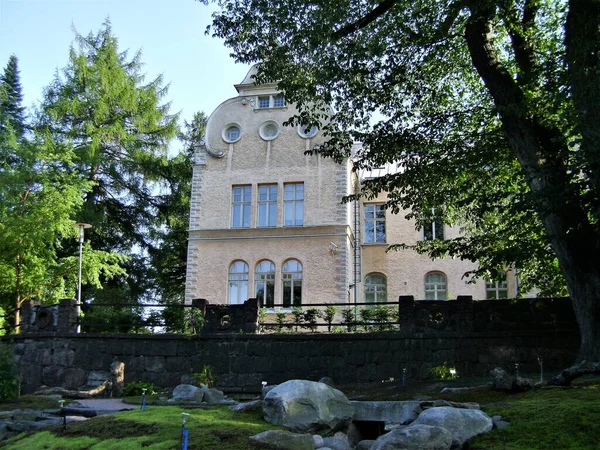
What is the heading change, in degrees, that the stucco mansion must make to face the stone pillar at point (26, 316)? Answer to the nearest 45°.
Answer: approximately 45° to its right

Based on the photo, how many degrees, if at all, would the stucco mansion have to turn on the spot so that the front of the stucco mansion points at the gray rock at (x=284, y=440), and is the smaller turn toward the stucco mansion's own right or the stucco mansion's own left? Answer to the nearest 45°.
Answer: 0° — it already faces it

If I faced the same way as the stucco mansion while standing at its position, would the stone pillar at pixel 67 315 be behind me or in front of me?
in front

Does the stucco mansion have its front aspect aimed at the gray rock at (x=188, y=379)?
yes

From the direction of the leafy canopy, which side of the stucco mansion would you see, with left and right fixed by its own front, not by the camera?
front

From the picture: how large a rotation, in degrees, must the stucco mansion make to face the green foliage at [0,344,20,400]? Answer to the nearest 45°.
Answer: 0° — it already faces it

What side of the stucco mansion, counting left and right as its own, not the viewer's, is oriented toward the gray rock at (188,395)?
front

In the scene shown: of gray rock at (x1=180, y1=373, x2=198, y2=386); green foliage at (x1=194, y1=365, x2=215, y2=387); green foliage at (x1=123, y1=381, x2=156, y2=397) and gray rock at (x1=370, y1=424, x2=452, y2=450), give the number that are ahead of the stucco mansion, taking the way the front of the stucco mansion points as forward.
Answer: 4

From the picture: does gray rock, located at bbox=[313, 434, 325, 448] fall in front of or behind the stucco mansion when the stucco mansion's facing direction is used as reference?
in front

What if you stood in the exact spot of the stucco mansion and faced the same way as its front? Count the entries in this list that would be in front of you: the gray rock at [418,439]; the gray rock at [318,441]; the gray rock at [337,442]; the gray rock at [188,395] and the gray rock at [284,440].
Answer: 5

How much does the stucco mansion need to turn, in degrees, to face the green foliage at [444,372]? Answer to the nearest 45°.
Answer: approximately 45° to its left

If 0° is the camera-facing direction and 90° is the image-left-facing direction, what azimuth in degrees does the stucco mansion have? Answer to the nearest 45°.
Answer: approximately 0°

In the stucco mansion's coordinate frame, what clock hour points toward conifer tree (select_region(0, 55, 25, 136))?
The conifer tree is roughly at 4 o'clock from the stucco mansion.

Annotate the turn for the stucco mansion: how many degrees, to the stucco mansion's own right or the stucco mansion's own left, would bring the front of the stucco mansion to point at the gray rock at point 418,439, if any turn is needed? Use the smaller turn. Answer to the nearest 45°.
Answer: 0° — it already faces it
